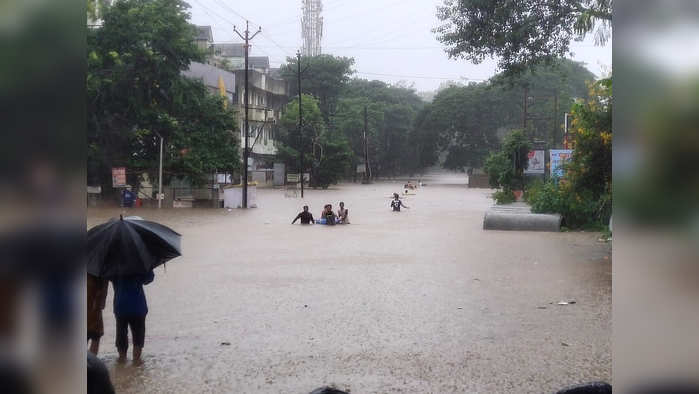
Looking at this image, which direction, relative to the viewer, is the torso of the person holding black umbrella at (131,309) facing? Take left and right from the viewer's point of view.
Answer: facing away from the viewer

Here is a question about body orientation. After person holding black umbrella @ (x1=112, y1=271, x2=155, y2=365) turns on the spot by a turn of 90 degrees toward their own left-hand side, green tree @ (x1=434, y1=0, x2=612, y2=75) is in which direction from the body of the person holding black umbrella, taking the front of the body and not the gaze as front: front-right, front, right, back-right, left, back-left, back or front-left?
back-right

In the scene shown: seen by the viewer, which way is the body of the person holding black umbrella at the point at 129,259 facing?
away from the camera

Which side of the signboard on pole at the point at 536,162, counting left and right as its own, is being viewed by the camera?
front

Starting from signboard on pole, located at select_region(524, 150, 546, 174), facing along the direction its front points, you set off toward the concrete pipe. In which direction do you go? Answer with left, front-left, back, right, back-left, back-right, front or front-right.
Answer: front

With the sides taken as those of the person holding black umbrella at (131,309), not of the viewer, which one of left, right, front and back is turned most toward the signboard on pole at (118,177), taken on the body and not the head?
front

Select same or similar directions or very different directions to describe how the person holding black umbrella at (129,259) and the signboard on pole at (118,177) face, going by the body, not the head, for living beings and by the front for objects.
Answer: very different directions

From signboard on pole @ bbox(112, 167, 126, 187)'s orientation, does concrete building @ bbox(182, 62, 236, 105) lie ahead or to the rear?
to the rear

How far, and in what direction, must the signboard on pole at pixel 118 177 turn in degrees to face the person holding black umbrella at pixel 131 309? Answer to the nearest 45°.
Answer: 0° — it already faces them

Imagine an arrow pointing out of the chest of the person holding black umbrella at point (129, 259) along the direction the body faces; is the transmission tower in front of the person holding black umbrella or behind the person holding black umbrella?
in front

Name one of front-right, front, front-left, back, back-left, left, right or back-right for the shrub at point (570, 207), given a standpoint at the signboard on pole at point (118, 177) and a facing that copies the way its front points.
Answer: front-left

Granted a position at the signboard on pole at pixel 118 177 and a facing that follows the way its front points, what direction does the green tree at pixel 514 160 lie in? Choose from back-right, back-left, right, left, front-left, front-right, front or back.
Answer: left

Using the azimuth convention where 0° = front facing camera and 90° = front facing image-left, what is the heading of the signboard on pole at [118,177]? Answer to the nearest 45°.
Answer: approximately 0°

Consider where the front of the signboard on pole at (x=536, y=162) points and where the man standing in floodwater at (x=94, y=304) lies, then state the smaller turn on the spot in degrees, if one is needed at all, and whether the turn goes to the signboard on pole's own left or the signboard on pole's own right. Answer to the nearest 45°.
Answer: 0° — it already faces them

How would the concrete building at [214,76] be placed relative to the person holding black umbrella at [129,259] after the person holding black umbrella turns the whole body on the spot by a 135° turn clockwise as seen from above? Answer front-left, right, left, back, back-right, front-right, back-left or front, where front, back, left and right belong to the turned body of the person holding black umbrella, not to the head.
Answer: back-left

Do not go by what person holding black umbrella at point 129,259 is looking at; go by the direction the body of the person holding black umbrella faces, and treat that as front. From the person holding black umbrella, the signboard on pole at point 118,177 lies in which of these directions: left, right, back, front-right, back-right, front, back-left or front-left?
front

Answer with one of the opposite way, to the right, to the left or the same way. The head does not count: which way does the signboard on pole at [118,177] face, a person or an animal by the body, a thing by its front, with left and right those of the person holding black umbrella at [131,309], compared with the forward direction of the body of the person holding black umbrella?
the opposite way

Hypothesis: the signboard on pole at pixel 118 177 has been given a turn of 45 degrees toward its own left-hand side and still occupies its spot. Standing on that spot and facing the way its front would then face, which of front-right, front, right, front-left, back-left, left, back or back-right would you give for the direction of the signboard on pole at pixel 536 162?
front-left
